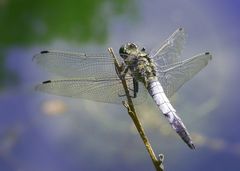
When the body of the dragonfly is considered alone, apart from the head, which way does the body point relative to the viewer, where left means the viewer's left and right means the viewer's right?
facing away from the viewer and to the left of the viewer
